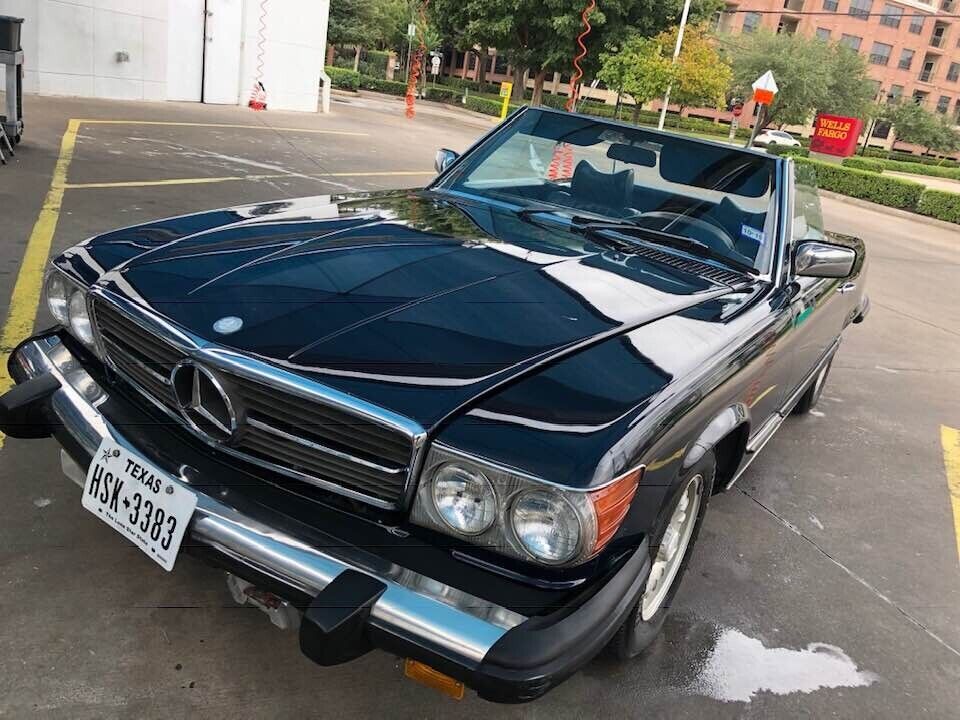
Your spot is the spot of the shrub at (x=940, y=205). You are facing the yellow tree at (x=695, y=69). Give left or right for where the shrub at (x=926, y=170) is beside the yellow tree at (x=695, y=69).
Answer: right

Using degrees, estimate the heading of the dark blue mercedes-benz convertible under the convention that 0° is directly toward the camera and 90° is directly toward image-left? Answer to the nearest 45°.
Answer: approximately 45°

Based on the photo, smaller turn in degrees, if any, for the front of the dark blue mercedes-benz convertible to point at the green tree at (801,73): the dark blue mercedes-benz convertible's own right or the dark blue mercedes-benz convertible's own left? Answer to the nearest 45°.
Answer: approximately 135° to the dark blue mercedes-benz convertible's own right

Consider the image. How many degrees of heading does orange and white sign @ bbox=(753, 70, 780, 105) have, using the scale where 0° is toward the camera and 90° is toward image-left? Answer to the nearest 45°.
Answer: approximately 0°

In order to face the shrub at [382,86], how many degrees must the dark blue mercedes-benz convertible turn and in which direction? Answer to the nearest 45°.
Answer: approximately 135° to its right
